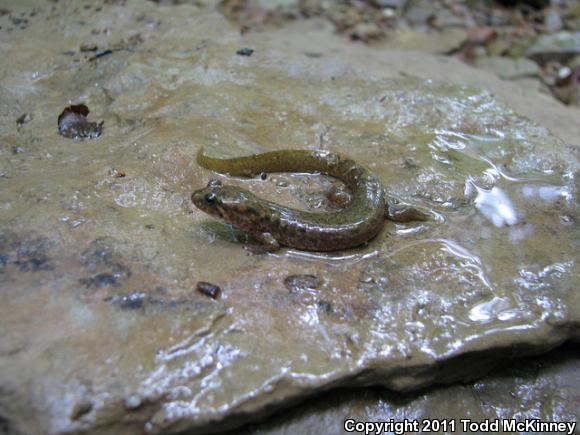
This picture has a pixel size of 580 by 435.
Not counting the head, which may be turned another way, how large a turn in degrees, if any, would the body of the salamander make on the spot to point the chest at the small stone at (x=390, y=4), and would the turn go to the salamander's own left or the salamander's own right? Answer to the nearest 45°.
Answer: approximately 90° to the salamander's own right

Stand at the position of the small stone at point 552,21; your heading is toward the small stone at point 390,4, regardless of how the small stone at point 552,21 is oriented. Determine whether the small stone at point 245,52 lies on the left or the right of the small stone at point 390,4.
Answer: left

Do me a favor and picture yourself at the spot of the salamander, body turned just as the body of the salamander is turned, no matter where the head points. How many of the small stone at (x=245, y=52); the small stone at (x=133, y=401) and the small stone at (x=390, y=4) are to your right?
2

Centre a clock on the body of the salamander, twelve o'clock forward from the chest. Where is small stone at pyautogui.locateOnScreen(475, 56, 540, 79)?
The small stone is roughly at 4 o'clock from the salamander.

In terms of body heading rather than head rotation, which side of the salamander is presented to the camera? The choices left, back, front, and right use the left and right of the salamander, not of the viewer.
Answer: left

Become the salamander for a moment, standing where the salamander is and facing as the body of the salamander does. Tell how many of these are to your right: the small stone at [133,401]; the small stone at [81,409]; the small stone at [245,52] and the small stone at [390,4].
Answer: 2

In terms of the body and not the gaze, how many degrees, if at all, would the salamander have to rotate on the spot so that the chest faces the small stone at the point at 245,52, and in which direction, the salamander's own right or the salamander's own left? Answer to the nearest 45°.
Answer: approximately 90° to the salamander's own right

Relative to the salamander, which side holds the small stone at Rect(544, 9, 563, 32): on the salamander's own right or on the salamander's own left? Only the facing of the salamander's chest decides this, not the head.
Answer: on the salamander's own right

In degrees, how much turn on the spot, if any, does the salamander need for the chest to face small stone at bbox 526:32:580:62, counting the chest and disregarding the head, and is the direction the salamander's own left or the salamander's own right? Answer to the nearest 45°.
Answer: approximately 135° to the salamander's own right
